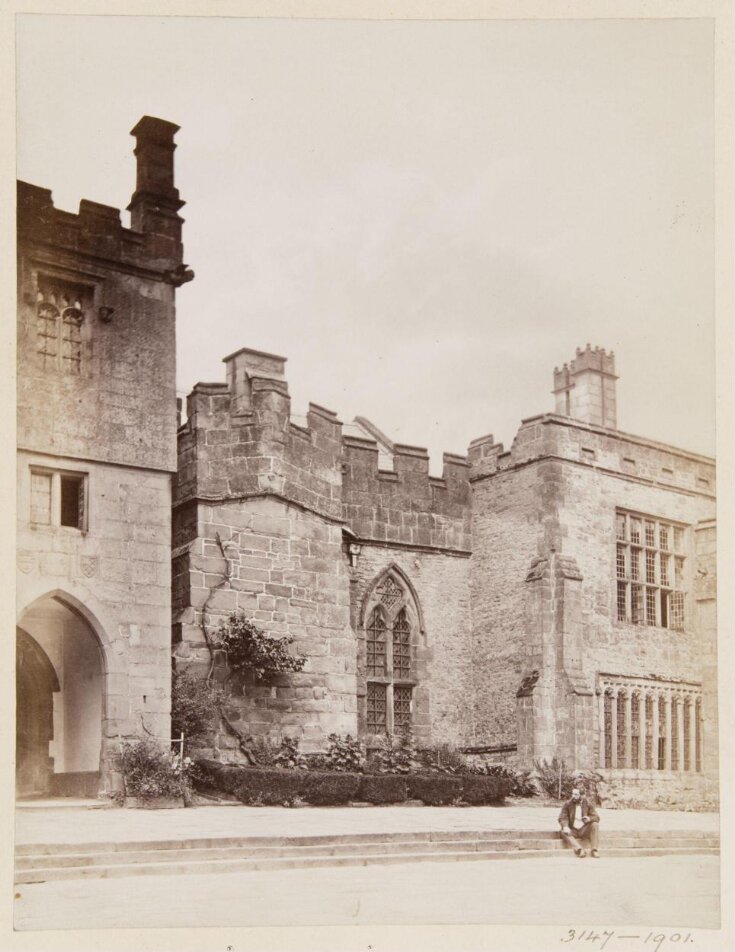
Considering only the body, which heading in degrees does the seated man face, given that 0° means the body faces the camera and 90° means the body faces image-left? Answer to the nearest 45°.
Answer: approximately 0°

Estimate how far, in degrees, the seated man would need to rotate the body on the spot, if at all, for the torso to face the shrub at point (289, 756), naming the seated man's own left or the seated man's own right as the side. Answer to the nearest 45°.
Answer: approximately 135° to the seated man's own right

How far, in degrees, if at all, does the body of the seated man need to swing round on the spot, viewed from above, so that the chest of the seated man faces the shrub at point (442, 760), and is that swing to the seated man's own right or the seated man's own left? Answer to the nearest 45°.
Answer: approximately 180°

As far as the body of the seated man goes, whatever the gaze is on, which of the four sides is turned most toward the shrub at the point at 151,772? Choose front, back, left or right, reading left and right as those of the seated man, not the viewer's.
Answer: right

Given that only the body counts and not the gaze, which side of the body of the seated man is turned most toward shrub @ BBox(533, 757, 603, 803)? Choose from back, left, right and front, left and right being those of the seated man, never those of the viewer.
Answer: back

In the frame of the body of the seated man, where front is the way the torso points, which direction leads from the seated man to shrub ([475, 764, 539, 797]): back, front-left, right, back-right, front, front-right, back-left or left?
back
